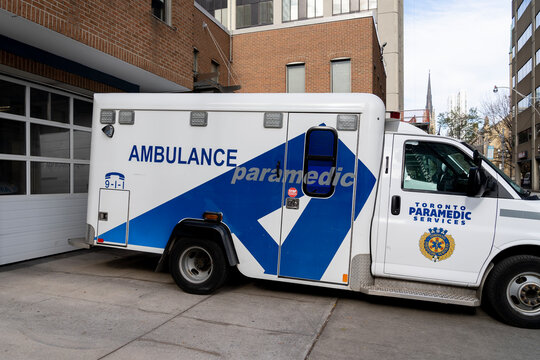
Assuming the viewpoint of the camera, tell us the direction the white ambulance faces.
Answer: facing to the right of the viewer

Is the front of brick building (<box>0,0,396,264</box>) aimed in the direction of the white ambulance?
yes

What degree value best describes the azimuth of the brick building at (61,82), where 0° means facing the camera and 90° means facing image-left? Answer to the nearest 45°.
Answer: approximately 315°

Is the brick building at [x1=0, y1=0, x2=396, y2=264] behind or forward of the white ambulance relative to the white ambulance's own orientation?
behind
